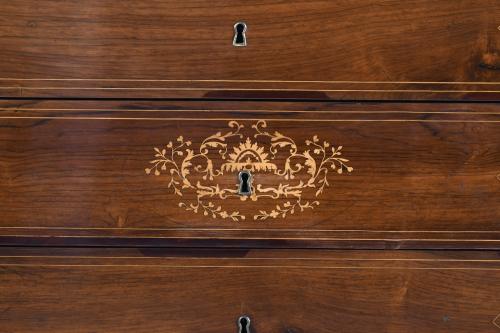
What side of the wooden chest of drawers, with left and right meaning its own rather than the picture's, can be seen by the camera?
front
